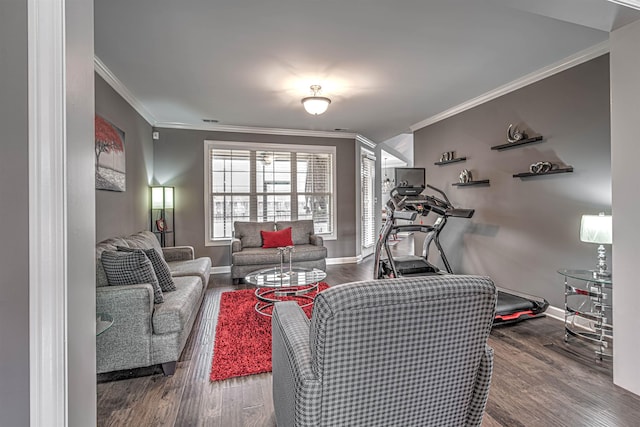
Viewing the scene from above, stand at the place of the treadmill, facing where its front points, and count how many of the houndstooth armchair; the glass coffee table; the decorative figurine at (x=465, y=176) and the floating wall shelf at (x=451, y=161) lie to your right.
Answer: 2

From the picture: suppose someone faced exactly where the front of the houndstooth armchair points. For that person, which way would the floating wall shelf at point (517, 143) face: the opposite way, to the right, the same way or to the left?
to the left

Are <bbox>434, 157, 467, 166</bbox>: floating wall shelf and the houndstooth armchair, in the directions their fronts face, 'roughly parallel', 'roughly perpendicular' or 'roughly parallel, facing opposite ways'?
roughly perpendicular

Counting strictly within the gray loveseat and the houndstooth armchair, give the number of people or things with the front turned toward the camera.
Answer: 1

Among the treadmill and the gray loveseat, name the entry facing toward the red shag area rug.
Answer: the gray loveseat

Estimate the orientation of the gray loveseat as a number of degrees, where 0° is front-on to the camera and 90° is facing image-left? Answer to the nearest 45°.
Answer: approximately 0°

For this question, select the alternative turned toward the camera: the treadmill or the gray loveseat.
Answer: the gray loveseat

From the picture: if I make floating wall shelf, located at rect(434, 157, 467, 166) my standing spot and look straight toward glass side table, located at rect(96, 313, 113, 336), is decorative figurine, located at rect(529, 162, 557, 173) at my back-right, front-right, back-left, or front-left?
front-left

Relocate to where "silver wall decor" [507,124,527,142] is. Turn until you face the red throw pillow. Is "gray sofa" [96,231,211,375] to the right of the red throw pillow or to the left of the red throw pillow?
left

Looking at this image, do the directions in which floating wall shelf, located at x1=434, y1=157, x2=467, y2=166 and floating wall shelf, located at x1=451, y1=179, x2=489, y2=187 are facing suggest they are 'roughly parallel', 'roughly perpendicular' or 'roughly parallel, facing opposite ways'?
roughly parallel

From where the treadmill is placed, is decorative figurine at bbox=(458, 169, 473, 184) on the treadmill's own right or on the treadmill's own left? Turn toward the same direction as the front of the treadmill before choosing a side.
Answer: on the treadmill's own right

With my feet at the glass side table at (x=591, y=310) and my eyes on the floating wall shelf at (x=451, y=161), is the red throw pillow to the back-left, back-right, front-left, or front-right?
front-left

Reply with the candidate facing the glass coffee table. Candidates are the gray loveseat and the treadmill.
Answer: the gray loveseat

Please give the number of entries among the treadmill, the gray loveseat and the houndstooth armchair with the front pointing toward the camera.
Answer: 1

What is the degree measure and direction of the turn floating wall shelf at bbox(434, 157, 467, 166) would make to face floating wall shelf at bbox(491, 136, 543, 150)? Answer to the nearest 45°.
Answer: approximately 90° to its left

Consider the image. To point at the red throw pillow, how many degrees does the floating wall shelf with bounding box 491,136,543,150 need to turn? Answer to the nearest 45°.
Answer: approximately 45° to its right

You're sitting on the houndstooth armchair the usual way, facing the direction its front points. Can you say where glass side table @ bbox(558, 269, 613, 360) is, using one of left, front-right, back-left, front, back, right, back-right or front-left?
right
